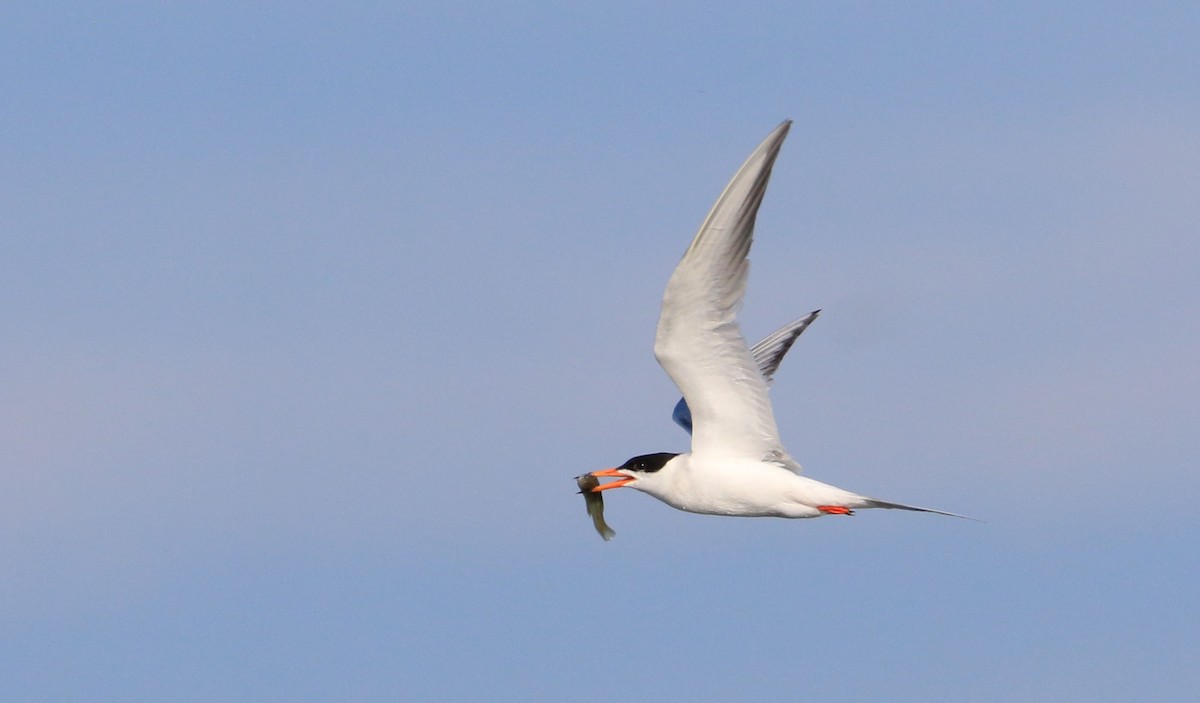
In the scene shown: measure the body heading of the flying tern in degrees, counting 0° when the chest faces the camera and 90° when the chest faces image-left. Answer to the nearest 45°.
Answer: approximately 90°
